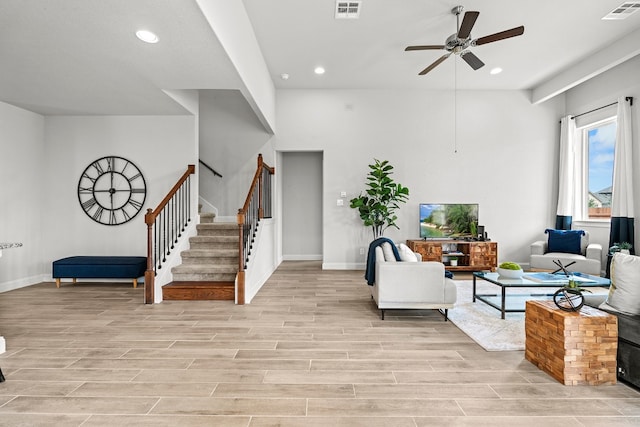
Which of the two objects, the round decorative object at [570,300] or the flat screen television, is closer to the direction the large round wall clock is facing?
the round decorative object

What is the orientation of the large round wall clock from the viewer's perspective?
toward the camera

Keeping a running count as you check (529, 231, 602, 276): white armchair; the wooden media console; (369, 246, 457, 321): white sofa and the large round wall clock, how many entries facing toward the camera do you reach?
3

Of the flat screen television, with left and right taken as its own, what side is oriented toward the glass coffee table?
front

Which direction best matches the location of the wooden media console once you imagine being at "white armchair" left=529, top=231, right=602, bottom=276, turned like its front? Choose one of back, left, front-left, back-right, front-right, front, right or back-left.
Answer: right

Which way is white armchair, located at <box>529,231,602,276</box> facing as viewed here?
toward the camera

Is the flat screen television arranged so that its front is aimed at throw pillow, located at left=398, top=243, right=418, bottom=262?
yes

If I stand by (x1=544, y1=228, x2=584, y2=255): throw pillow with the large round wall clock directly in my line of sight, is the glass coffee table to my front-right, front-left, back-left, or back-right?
front-left

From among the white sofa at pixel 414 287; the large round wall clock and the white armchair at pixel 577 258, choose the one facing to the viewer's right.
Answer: the white sofa at pixel 414 287

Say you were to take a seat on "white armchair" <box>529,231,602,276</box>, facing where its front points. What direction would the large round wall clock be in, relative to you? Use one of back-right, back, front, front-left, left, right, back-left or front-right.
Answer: front-right

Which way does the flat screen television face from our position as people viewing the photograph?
facing the viewer

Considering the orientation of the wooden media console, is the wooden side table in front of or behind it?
in front

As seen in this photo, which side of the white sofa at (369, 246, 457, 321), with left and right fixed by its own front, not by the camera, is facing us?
right

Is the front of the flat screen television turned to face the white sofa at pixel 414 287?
yes
